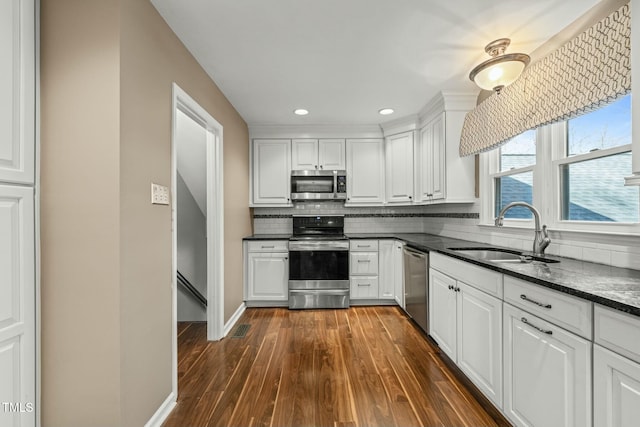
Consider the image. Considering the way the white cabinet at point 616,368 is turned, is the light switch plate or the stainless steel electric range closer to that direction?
the light switch plate

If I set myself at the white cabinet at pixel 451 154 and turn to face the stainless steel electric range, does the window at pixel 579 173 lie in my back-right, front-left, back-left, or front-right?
back-left

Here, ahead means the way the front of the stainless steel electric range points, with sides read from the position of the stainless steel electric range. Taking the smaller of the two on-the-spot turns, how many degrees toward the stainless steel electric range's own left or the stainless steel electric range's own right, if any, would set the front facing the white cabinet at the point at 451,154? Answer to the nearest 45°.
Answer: approximately 45° to the stainless steel electric range's own left

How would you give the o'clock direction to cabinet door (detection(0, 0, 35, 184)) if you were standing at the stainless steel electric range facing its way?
The cabinet door is roughly at 1 o'clock from the stainless steel electric range.

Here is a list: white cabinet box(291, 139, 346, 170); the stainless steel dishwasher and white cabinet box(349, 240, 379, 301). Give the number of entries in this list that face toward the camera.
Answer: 2

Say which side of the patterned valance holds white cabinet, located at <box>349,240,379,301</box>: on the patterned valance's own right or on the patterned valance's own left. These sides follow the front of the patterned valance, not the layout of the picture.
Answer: on the patterned valance's own right

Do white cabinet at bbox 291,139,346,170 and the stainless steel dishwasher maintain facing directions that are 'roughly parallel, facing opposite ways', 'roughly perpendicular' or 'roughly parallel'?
roughly perpendicular

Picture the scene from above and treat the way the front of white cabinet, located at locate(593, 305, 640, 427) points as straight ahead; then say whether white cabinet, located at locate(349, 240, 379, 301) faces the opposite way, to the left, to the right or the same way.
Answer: to the left

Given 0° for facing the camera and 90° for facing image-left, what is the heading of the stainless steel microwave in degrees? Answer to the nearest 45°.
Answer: approximately 0°

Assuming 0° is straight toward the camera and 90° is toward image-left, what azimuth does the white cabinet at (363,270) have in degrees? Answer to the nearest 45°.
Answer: approximately 0°

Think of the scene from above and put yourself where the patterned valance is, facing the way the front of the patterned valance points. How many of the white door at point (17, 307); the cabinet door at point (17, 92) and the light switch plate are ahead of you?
3

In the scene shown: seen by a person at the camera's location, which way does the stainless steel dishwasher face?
facing to the left of the viewer
